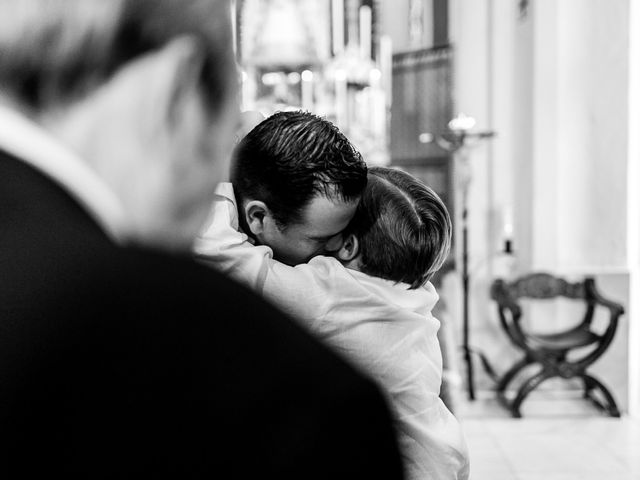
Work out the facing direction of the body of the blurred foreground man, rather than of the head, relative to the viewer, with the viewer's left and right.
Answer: facing away from the viewer and to the right of the viewer

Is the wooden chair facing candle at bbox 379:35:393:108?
no

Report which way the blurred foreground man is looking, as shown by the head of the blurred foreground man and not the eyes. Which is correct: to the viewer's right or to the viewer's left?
to the viewer's right

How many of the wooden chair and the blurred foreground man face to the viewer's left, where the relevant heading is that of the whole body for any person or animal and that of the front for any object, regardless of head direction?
0

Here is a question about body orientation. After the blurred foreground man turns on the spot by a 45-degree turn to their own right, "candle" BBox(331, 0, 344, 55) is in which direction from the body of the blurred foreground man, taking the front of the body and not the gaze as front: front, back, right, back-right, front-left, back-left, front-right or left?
left

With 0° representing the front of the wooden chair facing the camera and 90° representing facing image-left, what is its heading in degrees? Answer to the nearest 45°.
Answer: approximately 315°
